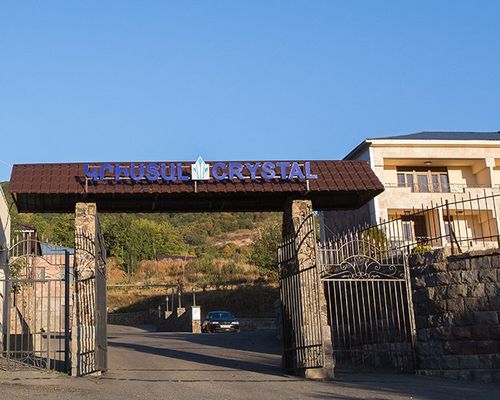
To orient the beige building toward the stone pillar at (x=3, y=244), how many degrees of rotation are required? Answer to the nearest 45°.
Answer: approximately 45° to its right

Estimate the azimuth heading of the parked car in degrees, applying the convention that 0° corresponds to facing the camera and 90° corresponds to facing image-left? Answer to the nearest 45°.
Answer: approximately 315°

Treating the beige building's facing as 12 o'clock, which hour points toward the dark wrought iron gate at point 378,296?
The dark wrought iron gate is roughly at 12 o'clock from the beige building.

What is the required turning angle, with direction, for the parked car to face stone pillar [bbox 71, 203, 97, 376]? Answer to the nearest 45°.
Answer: approximately 45° to its right

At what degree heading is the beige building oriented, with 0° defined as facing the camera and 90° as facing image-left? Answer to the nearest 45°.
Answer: approximately 0°

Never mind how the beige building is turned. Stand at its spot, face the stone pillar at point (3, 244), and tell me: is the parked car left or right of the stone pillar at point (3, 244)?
right
